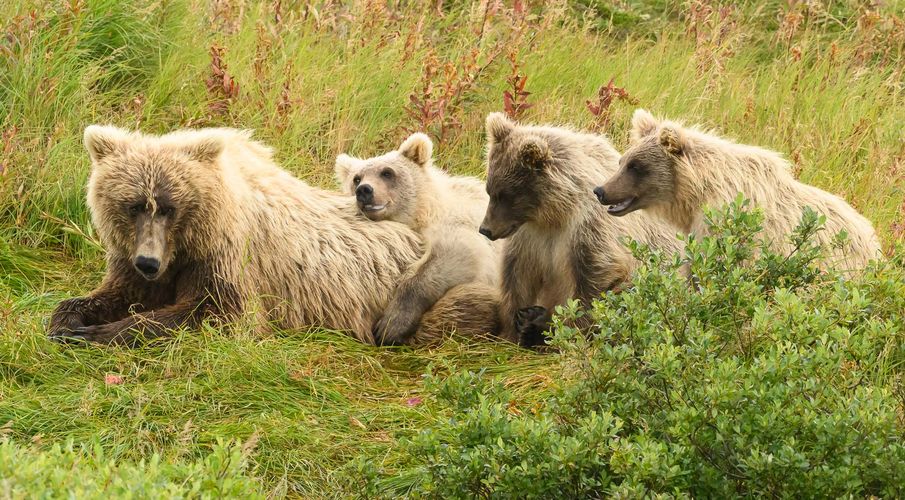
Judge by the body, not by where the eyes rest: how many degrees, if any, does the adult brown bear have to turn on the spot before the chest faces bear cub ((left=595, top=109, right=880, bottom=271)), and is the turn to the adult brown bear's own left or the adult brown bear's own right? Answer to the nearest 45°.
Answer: approximately 135° to the adult brown bear's own left

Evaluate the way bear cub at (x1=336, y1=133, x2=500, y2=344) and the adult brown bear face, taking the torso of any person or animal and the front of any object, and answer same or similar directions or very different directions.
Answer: same or similar directions

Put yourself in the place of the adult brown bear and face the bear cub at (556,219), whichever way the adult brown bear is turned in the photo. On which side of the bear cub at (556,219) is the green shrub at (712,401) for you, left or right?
right

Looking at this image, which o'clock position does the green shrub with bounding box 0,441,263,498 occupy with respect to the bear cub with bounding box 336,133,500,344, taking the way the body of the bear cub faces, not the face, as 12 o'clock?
The green shrub is roughly at 11 o'clock from the bear cub.

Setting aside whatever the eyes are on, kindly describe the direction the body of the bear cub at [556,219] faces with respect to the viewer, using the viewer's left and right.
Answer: facing the viewer and to the left of the viewer

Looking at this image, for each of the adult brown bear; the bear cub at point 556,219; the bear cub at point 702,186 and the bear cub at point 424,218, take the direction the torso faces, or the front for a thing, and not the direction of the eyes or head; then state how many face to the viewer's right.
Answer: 0

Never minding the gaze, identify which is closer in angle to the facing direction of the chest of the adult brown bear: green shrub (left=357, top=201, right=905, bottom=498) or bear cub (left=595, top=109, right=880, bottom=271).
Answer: the green shrub

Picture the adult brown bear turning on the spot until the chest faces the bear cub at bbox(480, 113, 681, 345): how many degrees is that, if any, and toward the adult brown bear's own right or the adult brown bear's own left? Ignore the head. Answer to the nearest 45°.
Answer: approximately 135° to the adult brown bear's own left

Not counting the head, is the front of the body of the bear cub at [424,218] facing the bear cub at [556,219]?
no

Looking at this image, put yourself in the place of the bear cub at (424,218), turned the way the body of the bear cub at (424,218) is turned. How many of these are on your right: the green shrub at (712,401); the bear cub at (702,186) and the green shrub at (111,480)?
0

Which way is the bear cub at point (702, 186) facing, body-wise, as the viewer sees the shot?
to the viewer's left

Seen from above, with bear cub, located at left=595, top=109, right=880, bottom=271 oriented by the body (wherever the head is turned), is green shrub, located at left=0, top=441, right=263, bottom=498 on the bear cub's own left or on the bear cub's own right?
on the bear cub's own left

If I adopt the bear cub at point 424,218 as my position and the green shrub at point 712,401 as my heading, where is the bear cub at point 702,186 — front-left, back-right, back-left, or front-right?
front-left
